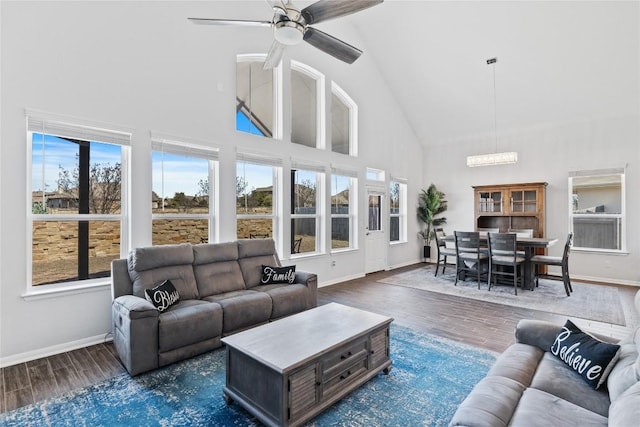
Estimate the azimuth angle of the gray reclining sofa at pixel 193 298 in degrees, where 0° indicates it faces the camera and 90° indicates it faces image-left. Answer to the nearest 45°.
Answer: approximately 315°

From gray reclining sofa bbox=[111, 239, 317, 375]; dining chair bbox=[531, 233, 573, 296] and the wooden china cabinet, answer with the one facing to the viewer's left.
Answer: the dining chair

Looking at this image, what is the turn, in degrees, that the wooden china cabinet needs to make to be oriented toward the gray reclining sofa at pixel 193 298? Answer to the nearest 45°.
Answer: approximately 45° to its right

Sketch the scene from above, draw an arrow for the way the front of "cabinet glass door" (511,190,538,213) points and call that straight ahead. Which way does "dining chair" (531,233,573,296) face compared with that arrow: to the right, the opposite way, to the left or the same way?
to the right

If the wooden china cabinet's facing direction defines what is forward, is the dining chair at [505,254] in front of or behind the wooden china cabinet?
in front

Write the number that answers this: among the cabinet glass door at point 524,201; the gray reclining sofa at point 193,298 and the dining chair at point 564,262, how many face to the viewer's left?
1

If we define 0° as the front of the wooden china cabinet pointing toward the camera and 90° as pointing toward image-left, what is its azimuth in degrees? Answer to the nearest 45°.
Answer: approximately 0°

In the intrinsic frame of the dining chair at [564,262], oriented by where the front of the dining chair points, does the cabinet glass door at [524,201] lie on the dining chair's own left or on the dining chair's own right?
on the dining chair's own right

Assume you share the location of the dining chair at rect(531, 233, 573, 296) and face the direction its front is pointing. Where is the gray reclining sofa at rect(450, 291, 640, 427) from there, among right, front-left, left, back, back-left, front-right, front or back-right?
left

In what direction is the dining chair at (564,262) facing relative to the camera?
to the viewer's left

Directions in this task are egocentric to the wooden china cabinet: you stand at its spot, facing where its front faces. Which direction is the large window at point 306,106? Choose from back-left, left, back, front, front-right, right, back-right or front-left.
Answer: front-right
